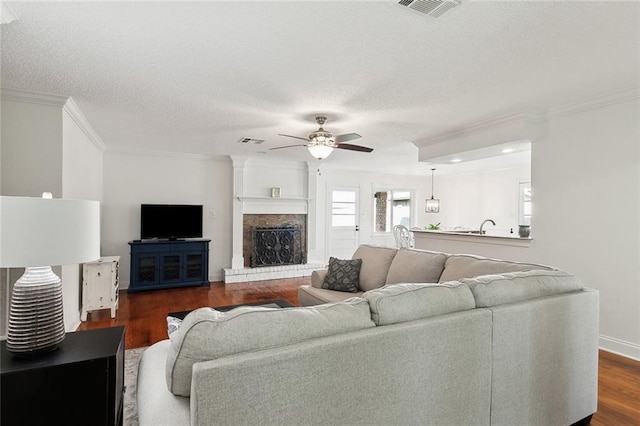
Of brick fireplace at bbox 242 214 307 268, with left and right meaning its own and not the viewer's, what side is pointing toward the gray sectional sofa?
front

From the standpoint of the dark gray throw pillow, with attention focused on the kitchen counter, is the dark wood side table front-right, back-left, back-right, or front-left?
back-right

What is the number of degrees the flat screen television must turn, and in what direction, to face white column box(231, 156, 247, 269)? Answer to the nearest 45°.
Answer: approximately 90° to its left

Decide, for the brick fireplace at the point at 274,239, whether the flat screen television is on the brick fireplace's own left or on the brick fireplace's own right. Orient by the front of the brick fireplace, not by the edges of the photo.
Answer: on the brick fireplace's own right

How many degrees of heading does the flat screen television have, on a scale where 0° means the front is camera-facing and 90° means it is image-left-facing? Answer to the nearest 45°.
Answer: approximately 0°

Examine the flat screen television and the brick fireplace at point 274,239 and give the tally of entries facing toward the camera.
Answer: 2

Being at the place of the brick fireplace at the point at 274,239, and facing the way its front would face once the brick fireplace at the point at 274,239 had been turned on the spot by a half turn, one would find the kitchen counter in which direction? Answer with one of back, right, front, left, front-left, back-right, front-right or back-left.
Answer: back-right

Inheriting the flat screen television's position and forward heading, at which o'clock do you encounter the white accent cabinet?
The white accent cabinet is roughly at 1 o'clock from the flat screen television.

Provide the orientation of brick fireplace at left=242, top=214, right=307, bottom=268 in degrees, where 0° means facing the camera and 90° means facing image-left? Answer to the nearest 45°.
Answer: approximately 0°

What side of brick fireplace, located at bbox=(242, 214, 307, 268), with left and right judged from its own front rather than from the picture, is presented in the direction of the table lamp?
front

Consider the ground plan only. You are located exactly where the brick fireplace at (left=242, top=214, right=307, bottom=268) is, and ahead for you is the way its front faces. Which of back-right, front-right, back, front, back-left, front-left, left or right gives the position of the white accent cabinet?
front-right
